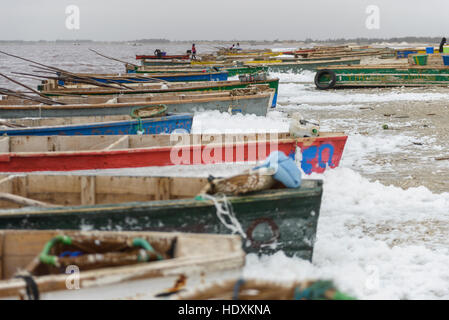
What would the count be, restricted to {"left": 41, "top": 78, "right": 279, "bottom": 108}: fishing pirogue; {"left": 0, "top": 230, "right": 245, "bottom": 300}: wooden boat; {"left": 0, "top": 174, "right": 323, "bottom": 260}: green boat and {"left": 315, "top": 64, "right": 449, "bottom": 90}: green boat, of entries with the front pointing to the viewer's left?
1

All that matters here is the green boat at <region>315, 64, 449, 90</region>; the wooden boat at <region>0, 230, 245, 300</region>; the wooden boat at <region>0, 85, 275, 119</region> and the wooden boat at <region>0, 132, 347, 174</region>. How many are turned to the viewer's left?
1

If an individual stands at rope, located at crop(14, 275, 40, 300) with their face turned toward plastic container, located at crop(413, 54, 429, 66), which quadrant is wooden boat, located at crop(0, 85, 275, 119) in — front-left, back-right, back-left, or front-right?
front-left

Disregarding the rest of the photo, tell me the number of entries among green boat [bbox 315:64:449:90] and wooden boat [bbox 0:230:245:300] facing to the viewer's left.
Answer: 1

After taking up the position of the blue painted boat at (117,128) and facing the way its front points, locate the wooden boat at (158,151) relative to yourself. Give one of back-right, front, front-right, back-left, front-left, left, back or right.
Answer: right

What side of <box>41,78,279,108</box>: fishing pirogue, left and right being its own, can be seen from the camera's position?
right

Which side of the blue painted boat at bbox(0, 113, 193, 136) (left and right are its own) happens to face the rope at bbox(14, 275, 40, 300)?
right
